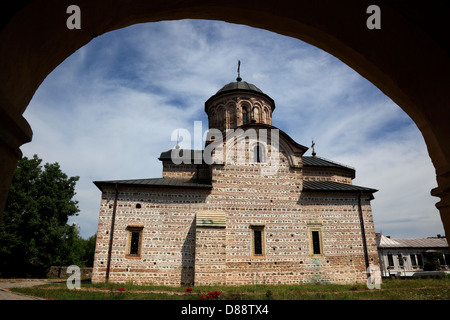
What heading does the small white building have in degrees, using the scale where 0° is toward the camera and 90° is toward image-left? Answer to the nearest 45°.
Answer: approximately 0°

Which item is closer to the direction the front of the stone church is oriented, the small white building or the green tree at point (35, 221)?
the green tree
